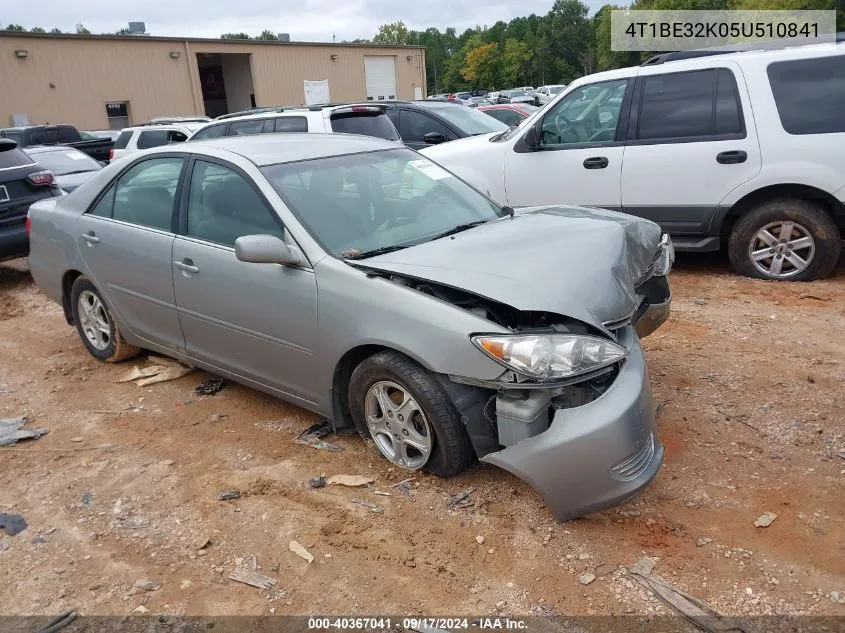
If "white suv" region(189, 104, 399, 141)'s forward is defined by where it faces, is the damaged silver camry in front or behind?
behind

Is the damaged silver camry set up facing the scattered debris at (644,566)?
yes

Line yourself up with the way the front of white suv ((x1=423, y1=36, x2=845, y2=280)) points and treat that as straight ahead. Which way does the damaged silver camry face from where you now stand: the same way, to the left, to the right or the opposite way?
the opposite way

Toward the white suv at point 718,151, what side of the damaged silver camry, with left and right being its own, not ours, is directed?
left

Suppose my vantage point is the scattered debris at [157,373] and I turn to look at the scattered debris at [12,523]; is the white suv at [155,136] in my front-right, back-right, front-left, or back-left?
back-right

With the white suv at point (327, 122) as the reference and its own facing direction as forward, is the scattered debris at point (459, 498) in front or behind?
behind

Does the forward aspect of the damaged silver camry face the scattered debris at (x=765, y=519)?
yes

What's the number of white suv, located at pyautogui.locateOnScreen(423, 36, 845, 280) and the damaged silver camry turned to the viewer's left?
1

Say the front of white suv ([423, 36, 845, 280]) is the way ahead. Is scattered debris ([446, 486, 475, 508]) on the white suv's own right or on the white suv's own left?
on the white suv's own left

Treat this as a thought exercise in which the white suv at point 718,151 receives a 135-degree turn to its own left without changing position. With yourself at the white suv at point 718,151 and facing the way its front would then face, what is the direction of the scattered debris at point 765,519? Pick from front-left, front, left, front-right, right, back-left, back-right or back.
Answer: front-right

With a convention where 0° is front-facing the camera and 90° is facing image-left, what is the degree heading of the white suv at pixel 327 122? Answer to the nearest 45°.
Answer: approximately 135°

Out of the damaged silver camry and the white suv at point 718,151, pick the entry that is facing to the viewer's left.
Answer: the white suv

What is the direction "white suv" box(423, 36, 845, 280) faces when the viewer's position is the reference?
facing to the left of the viewer

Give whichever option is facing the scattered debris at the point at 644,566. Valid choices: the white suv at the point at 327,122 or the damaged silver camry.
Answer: the damaged silver camry

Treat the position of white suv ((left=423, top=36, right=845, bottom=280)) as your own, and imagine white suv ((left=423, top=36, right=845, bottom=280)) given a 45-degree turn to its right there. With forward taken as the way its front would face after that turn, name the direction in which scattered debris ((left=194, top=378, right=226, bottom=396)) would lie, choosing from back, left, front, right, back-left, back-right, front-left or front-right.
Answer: left
